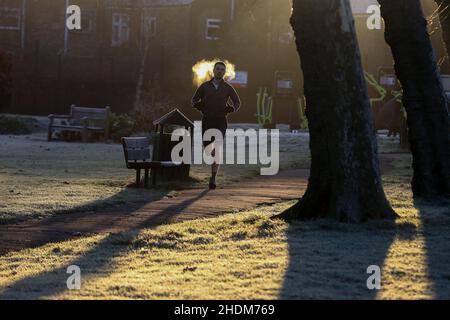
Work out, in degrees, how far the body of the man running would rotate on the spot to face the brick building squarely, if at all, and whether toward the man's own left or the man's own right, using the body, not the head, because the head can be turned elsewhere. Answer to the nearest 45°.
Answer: approximately 180°

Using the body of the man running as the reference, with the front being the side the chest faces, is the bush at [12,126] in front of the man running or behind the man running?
behind

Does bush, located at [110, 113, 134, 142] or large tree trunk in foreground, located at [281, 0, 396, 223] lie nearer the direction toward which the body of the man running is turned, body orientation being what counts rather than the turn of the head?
the large tree trunk in foreground

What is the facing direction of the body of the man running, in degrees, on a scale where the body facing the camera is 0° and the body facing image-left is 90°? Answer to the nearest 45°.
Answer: approximately 0°

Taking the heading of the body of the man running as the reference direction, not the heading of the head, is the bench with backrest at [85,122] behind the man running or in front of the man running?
behind

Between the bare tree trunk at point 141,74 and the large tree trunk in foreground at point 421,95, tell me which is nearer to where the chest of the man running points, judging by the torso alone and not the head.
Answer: the large tree trunk in foreground

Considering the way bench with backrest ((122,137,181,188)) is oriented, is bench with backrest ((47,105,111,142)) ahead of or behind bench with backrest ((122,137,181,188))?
behind

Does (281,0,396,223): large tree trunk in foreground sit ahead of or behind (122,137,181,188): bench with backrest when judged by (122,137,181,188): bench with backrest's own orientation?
ahead

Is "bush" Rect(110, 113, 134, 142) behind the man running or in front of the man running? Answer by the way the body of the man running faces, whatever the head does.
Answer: behind

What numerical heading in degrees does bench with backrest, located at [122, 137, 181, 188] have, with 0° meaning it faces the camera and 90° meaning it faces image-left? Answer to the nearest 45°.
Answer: approximately 315°

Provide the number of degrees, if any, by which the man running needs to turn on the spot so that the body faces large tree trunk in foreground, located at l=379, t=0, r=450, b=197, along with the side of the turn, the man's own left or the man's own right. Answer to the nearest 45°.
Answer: approximately 45° to the man's own left

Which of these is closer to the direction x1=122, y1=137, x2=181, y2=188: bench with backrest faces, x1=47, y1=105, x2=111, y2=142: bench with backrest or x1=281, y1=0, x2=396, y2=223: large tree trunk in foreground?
the large tree trunk in foreground
